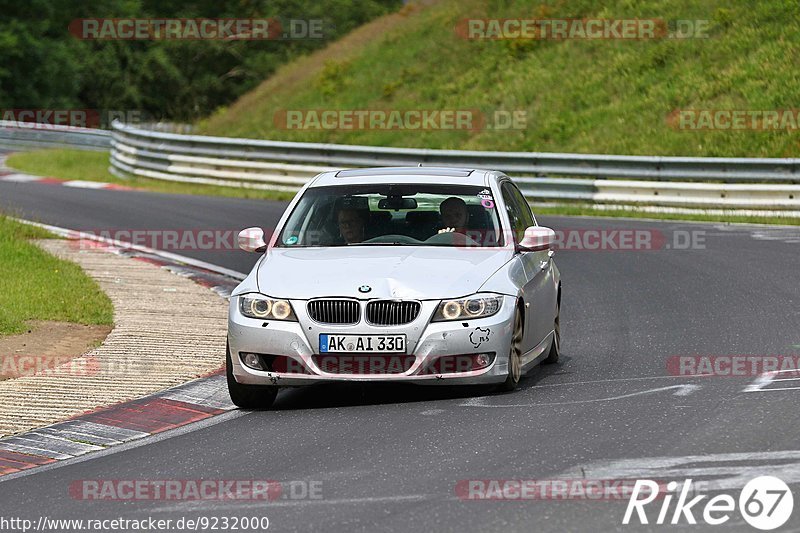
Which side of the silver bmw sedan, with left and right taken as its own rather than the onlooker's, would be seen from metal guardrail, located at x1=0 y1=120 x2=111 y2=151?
back

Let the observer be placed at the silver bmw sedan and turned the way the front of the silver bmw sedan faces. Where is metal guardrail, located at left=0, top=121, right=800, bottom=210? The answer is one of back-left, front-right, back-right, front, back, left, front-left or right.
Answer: back

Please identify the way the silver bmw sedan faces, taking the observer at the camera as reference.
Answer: facing the viewer
